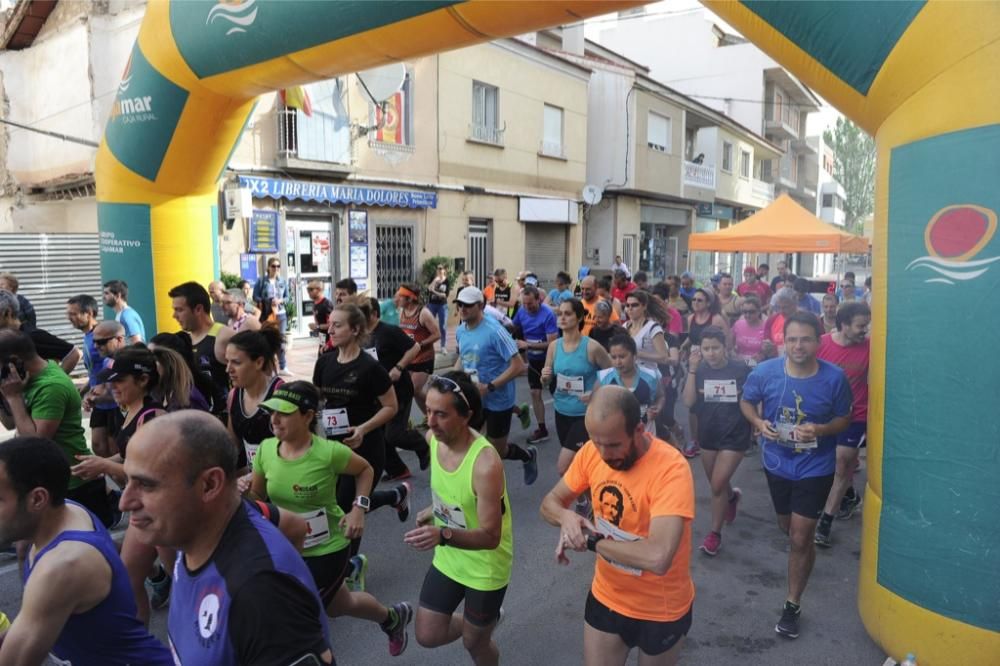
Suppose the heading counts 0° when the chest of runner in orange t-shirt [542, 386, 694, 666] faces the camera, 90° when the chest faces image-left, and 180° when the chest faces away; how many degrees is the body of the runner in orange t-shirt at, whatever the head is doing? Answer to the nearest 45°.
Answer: approximately 45°

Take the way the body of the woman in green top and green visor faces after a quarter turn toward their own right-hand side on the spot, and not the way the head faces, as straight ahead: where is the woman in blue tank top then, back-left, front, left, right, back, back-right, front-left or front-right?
right

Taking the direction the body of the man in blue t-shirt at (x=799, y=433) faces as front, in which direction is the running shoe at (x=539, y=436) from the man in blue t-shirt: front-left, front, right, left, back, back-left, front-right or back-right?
back-right

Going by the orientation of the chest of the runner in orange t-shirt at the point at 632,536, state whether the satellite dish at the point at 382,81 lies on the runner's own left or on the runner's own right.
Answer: on the runner's own right

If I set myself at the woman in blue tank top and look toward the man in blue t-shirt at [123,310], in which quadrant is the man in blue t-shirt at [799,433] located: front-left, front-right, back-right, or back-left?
back-left
